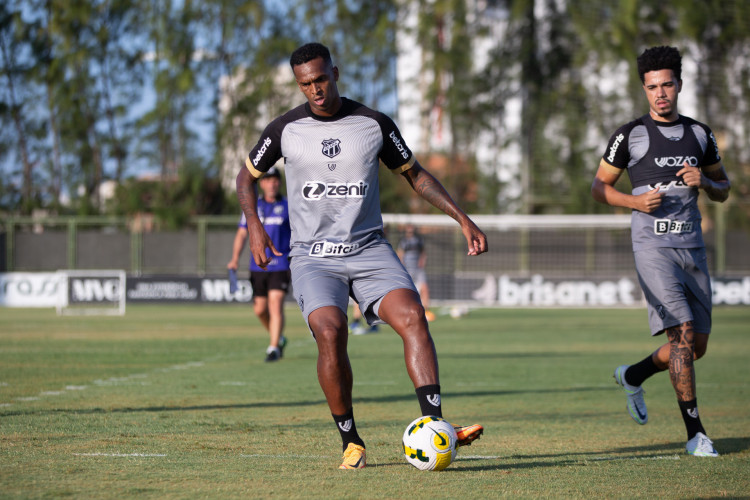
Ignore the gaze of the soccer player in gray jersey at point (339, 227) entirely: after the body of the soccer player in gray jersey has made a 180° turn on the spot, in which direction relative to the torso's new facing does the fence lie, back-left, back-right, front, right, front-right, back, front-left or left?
front

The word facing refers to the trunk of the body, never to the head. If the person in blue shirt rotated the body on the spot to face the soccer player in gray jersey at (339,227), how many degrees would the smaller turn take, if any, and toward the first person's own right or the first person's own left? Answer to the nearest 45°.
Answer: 0° — they already face them

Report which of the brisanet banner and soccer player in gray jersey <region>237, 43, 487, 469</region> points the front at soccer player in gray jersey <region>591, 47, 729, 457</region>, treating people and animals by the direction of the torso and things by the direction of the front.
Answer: the brisanet banner

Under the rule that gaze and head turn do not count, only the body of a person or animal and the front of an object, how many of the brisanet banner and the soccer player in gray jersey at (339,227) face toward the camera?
2

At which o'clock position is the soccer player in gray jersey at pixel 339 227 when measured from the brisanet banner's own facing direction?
The soccer player in gray jersey is roughly at 12 o'clock from the brisanet banner.

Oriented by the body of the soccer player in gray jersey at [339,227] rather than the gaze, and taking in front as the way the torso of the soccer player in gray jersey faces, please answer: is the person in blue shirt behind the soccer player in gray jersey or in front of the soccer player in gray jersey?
behind

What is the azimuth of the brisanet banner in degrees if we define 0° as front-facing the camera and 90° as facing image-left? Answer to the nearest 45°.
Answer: approximately 0°

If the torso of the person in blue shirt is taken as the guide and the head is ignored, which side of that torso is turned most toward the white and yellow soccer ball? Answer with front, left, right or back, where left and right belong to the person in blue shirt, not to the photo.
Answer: front

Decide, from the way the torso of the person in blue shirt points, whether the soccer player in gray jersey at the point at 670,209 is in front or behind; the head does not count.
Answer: in front

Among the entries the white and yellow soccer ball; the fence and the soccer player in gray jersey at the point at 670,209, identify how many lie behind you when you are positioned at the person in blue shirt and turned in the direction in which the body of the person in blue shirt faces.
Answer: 1

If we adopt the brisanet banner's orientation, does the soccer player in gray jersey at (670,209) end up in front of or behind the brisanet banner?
in front
